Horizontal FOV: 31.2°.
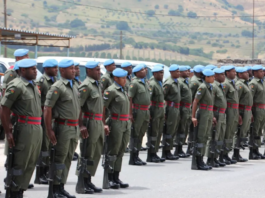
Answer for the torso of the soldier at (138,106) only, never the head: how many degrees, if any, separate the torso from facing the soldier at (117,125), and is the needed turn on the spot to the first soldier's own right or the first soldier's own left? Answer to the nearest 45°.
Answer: approximately 45° to the first soldier's own right

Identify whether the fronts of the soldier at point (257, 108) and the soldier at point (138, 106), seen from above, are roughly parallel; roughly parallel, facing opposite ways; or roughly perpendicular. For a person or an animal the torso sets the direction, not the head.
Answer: roughly parallel

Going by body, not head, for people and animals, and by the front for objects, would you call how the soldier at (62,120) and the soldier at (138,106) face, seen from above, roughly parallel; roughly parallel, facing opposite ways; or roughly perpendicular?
roughly parallel

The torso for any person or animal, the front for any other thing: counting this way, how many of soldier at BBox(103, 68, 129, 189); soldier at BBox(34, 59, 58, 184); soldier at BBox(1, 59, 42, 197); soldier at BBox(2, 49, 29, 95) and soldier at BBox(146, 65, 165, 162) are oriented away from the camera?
0

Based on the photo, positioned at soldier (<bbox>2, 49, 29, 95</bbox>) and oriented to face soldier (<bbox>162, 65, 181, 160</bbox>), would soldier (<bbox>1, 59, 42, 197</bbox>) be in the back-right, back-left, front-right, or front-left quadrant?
back-right
